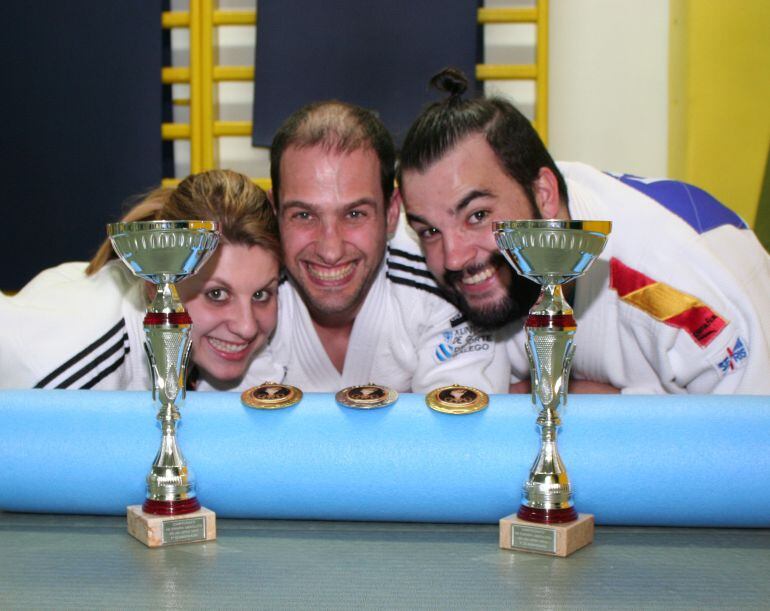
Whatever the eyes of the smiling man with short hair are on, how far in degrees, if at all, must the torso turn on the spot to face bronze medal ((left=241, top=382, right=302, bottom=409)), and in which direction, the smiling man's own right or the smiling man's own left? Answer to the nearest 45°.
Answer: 0° — they already face it

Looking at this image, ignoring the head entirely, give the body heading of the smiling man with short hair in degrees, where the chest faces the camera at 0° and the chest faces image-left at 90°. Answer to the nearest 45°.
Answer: approximately 0°

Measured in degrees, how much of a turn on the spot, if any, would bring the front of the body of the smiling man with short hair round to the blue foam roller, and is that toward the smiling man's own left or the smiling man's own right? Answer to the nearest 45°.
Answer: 0° — they already face it

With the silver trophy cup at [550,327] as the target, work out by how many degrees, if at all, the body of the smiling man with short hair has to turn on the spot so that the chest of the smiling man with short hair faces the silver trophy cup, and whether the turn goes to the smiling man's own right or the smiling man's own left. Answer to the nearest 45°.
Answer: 0° — they already face it
